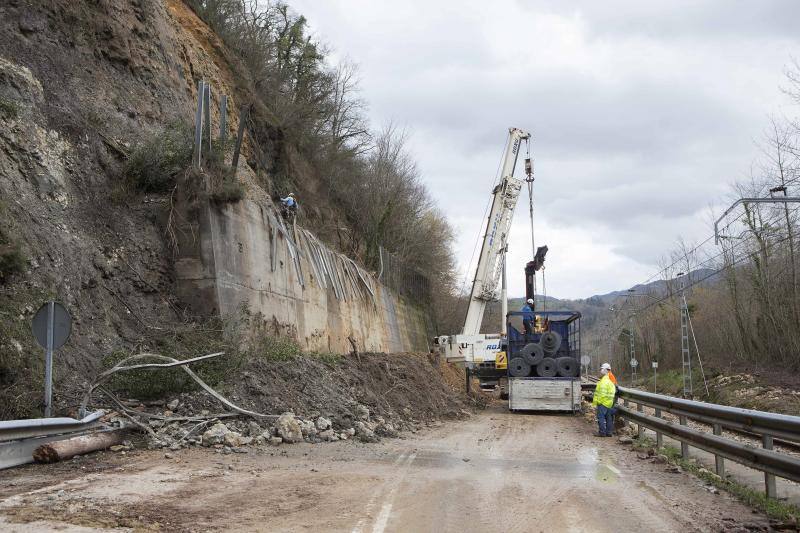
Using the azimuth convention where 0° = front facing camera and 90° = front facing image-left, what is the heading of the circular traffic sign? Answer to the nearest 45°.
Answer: approximately 180°

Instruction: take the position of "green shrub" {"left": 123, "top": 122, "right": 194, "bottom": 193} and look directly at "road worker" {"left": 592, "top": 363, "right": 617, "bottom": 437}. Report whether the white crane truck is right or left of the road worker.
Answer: left

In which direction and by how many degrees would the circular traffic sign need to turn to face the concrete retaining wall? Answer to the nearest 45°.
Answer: approximately 45° to its right

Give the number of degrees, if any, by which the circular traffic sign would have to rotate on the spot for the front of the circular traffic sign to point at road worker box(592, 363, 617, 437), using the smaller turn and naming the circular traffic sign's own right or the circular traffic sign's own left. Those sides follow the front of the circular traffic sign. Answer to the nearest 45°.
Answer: approximately 90° to the circular traffic sign's own right

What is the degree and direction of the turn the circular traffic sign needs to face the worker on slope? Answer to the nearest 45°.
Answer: approximately 45° to its right

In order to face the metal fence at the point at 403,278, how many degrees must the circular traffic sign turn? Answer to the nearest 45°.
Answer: approximately 45° to its right

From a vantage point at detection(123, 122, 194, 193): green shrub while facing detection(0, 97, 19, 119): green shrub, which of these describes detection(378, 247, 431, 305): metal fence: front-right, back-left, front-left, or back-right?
back-right

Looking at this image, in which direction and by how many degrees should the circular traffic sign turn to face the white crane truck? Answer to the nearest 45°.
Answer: approximately 45° to its right

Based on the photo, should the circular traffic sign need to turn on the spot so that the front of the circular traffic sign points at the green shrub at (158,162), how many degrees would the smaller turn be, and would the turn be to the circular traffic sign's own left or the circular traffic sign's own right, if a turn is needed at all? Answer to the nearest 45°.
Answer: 0° — it already faces it
